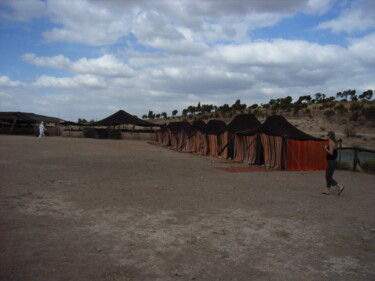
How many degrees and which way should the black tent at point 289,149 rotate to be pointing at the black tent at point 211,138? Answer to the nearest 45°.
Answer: approximately 90° to its right

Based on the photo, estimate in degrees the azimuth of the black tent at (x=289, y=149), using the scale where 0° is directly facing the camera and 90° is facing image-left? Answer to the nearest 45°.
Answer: approximately 45°

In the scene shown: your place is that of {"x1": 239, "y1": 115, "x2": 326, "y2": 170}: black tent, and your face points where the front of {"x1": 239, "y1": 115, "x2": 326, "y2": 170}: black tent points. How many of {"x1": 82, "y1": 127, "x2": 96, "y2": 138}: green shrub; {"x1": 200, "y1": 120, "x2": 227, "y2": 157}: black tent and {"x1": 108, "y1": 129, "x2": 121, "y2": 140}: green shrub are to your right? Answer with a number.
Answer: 3

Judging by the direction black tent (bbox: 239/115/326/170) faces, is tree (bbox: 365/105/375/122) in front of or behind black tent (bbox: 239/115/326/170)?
behind

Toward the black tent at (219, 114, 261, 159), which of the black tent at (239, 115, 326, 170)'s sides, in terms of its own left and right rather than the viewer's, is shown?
right

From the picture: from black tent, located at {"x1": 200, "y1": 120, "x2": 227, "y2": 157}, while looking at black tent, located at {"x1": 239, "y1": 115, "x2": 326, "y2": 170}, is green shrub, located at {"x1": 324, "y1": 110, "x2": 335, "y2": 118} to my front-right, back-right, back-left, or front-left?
back-left

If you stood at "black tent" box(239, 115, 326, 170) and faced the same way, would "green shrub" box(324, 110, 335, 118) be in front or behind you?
behind

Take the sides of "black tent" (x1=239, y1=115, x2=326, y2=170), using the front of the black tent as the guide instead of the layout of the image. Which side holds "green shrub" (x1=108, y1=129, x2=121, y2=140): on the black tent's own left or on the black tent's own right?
on the black tent's own right

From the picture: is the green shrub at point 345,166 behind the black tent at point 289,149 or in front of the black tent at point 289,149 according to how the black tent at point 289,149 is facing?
behind

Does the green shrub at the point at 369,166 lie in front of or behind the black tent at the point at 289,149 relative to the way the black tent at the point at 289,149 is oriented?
behind

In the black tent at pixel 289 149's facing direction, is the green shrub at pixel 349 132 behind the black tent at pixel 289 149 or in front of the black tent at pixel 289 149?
behind

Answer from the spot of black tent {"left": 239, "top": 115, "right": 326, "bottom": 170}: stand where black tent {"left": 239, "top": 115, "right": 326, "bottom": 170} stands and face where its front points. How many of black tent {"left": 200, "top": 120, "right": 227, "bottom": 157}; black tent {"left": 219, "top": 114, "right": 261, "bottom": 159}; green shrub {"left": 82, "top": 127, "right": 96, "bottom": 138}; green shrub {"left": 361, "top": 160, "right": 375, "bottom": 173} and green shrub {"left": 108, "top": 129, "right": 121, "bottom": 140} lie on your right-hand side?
4
